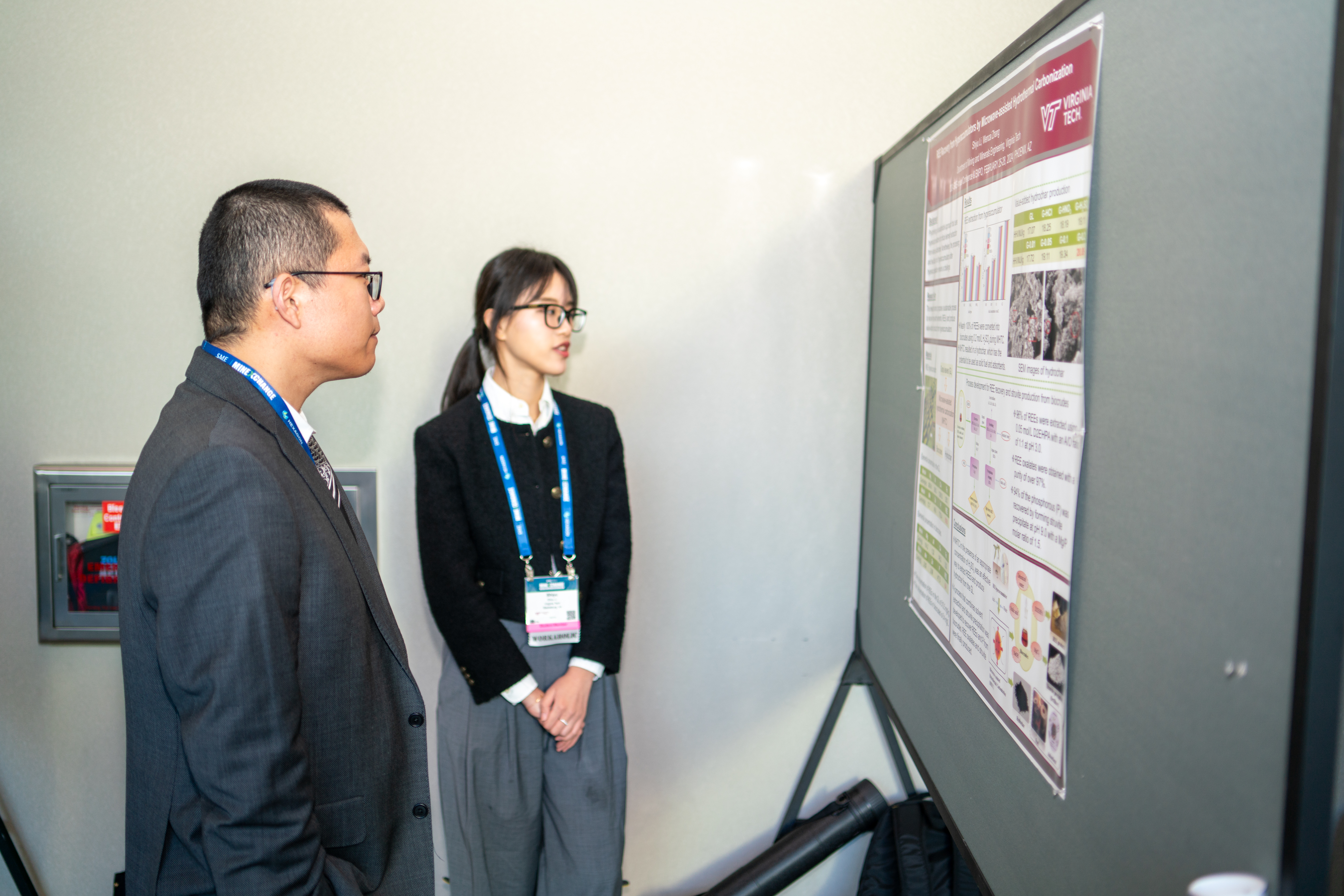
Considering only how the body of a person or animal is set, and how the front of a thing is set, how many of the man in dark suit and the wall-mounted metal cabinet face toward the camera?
1

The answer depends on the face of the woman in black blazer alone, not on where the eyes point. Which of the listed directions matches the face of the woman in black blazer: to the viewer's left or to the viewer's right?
to the viewer's right

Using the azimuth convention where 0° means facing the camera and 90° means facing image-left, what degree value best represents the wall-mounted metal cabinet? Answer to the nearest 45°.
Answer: approximately 0°

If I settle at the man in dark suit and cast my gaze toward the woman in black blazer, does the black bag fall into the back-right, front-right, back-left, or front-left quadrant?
front-right

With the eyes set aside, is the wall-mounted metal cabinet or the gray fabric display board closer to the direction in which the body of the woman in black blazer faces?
the gray fabric display board

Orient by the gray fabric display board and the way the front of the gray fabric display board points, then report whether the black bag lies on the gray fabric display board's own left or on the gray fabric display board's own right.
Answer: on the gray fabric display board's own right

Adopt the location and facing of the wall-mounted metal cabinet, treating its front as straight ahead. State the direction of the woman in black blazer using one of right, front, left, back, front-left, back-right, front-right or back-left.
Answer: front-left

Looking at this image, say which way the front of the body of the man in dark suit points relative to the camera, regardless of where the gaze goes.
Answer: to the viewer's right

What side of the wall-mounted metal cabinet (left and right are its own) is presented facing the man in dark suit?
front

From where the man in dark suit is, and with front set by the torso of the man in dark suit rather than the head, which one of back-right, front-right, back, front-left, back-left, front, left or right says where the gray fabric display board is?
front-right

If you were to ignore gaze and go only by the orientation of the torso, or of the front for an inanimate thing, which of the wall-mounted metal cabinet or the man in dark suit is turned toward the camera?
the wall-mounted metal cabinet

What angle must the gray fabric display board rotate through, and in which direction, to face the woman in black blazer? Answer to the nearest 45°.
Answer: approximately 90° to its right

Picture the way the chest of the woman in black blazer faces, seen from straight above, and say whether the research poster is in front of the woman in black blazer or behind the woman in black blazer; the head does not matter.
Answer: in front

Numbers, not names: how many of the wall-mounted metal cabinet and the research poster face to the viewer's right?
0

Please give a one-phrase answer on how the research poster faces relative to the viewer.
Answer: facing the viewer and to the left of the viewer

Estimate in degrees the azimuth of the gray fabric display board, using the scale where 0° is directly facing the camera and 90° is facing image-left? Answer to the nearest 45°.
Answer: approximately 45°
